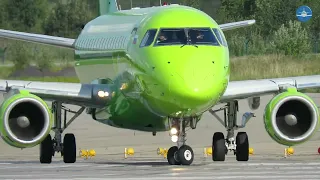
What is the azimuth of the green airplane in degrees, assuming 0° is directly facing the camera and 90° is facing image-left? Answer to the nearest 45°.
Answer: approximately 0°
